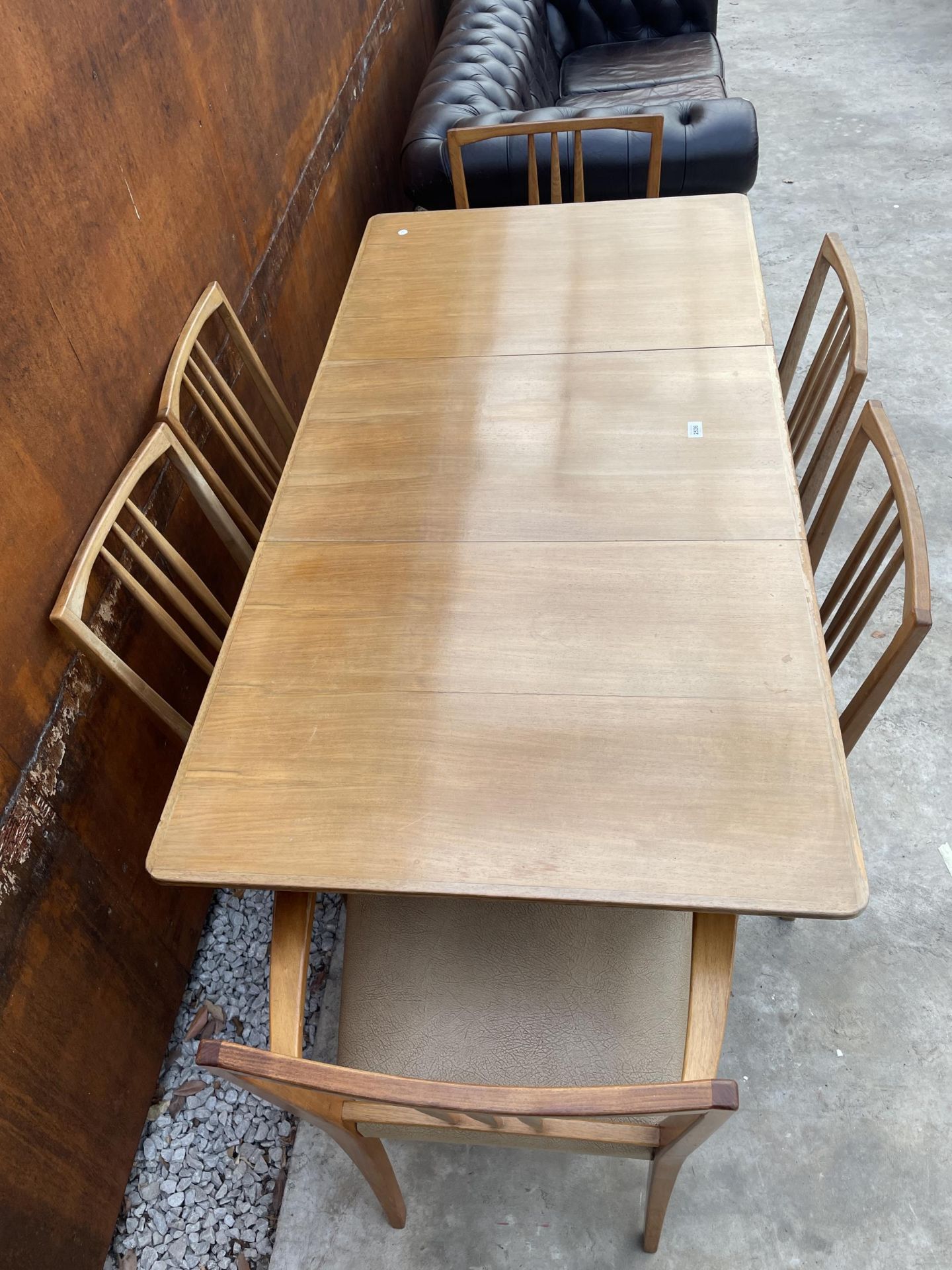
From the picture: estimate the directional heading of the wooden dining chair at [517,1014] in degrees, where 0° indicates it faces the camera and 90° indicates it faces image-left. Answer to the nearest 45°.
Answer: approximately 180°

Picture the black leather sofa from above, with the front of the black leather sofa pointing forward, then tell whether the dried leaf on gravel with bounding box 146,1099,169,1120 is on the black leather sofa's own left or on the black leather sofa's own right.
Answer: on the black leather sofa's own right

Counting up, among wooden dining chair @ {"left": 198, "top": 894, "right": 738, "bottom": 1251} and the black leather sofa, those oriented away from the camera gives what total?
1

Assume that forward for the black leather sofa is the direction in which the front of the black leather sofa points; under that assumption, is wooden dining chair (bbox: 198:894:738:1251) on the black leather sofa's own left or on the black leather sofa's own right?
on the black leather sofa's own right

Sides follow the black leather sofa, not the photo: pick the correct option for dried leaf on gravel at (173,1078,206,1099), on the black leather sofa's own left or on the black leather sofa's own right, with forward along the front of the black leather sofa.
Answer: on the black leather sofa's own right
